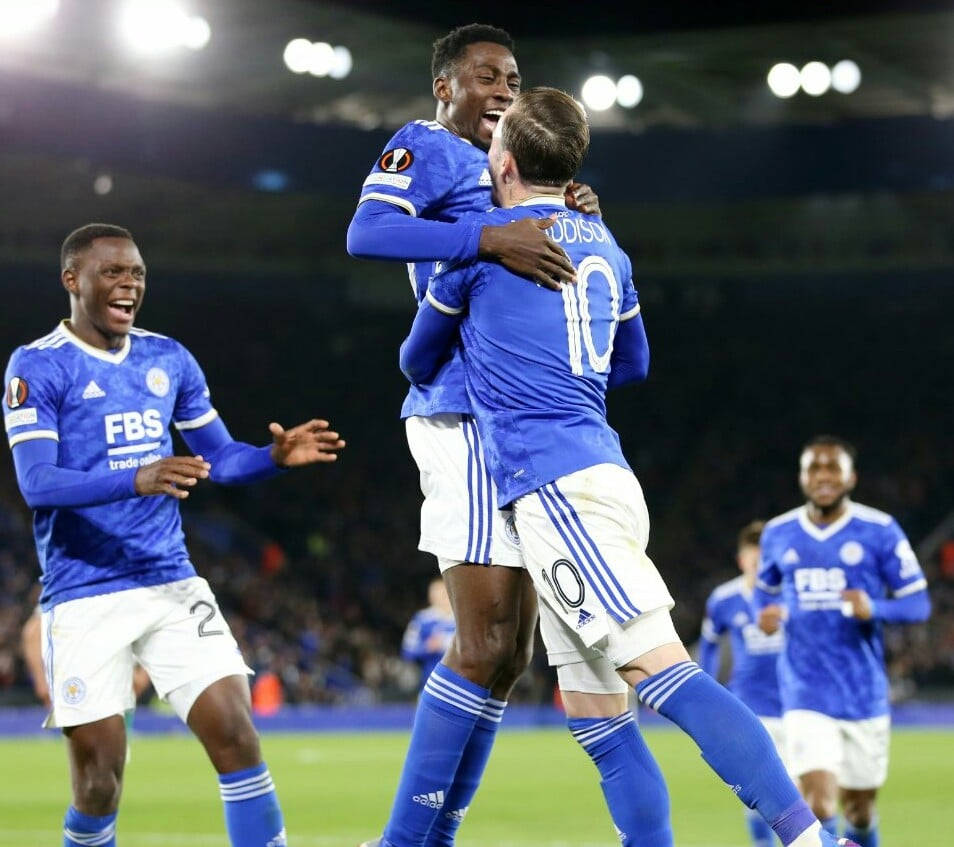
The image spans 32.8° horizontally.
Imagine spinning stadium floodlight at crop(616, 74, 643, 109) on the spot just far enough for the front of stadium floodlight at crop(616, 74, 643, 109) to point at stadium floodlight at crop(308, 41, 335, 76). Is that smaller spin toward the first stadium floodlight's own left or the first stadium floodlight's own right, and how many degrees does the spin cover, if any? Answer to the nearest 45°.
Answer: approximately 45° to the first stadium floodlight's own right

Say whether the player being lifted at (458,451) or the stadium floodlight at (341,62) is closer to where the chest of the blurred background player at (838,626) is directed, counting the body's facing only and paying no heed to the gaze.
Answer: the player being lifted

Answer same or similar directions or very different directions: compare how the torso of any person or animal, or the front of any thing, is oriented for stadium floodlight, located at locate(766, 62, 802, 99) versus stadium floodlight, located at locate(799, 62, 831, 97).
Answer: same or similar directions

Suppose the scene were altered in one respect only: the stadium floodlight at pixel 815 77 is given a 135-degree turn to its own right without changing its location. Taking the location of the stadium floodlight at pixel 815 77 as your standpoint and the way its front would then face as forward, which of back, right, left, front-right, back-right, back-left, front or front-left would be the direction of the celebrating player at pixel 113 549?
back-left

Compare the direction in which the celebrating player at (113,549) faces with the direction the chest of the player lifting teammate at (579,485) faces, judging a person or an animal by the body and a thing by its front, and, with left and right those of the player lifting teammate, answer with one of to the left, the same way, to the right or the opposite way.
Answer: the opposite way

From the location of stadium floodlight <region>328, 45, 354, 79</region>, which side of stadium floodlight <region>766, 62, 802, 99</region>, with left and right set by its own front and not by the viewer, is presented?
right

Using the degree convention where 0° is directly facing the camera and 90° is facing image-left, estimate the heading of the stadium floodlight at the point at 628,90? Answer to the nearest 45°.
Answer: approximately 0°

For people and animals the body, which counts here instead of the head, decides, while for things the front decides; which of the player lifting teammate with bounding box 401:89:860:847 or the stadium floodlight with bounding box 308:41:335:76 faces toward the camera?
the stadium floodlight

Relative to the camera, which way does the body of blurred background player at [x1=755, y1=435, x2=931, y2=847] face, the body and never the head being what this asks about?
toward the camera

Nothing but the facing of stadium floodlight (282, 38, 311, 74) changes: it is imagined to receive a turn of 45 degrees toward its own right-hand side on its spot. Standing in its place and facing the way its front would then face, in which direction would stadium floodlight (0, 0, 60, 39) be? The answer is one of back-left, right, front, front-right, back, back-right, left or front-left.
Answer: front

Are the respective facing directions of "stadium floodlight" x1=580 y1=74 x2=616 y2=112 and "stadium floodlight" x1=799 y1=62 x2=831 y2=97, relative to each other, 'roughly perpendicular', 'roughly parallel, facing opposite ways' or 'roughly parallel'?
roughly parallel

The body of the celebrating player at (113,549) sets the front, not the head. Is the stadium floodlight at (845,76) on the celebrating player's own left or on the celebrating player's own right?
on the celebrating player's own left

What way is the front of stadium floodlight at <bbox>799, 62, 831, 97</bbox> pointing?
toward the camera

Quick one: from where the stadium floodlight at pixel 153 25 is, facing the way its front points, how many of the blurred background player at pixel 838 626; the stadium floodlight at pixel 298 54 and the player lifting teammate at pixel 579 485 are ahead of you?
2
